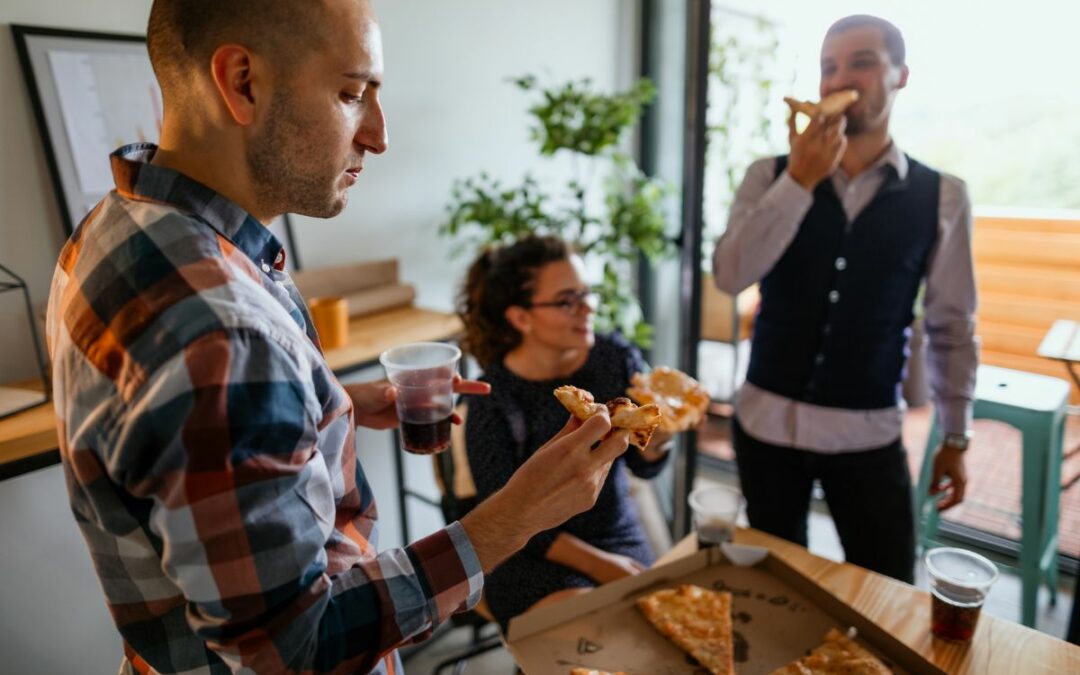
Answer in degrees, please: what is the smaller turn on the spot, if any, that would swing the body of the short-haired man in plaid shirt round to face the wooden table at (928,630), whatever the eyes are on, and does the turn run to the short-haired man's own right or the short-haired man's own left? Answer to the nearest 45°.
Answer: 0° — they already face it

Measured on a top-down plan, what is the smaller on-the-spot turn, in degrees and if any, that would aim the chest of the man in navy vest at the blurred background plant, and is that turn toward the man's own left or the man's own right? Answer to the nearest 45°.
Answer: approximately 135° to the man's own right

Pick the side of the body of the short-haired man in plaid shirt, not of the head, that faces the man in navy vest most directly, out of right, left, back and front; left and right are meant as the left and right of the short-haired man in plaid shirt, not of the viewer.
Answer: front

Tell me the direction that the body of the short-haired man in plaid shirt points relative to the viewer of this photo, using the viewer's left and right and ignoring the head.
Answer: facing to the right of the viewer

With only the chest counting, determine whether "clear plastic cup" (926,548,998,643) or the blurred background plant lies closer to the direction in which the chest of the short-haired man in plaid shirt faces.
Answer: the clear plastic cup

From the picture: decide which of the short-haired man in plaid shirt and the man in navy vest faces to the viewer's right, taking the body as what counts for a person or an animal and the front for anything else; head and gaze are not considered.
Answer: the short-haired man in plaid shirt

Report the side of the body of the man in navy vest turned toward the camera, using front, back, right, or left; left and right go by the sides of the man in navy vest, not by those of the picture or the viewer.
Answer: front

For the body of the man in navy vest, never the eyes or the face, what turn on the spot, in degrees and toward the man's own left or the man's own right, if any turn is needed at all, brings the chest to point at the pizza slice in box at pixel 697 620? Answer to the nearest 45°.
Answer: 0° — they already face it

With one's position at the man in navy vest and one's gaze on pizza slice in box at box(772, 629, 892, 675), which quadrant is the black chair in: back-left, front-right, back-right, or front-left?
front-right

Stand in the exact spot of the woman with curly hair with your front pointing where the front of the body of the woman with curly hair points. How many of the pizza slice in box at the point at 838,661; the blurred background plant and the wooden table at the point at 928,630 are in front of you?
2

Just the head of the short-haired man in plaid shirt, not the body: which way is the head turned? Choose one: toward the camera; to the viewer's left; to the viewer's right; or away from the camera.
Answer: to the viewer's right

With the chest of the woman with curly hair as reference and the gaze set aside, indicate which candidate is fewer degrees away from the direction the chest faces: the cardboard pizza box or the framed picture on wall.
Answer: the cardboard pizza box

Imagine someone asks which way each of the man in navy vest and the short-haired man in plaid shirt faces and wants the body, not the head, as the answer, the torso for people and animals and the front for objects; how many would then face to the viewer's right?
1

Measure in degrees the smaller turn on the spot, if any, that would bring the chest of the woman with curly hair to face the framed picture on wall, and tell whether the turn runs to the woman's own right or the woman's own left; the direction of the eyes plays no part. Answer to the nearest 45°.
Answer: approximately 135° to the woman's own right

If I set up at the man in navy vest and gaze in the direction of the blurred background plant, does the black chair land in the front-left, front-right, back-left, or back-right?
front-left

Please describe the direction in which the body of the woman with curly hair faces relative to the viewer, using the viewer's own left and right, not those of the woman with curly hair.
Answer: facing the viewer and to the right of the viewer
